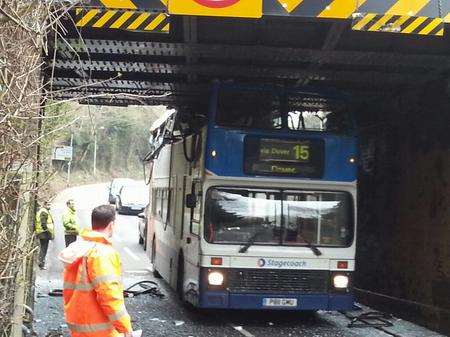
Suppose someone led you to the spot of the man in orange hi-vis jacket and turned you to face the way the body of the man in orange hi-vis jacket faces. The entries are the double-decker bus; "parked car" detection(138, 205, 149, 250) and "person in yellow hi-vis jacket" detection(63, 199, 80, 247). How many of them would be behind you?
0

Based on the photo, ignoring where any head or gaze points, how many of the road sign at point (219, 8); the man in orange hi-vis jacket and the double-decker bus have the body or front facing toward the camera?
2

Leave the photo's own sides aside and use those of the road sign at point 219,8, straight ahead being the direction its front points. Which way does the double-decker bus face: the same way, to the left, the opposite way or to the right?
the same way

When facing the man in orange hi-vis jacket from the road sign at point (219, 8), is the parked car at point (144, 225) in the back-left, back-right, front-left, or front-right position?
back-right

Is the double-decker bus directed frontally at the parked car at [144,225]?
no

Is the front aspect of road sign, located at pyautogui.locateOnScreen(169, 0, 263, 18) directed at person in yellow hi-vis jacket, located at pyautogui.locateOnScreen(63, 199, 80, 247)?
no

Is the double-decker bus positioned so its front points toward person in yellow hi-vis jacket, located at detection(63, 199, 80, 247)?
no

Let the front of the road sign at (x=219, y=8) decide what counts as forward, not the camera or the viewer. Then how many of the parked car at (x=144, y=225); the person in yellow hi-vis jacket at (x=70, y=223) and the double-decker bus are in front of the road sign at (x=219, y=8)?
0

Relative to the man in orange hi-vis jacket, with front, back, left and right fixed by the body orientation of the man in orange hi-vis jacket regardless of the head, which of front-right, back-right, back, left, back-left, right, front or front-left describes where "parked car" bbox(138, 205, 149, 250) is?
front-left

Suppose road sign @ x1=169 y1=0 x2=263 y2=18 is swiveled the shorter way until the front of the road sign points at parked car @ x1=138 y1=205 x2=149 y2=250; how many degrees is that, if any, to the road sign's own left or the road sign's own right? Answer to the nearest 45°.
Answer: approximately 180°

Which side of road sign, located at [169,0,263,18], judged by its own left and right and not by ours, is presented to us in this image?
front

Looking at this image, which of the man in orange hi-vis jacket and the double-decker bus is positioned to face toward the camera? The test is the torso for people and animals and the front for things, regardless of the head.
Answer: the double-decker bus

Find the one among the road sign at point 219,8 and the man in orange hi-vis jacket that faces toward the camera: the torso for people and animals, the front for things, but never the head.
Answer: the road sign

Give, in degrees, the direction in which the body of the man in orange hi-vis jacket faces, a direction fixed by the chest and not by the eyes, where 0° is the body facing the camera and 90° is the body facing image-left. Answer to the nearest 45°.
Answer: approximately 225°

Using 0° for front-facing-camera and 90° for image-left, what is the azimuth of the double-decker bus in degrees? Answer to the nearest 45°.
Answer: approximately 0°
